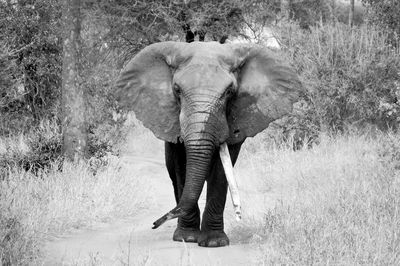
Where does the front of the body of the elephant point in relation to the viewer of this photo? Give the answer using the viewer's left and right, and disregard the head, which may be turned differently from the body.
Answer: facing the viewer
